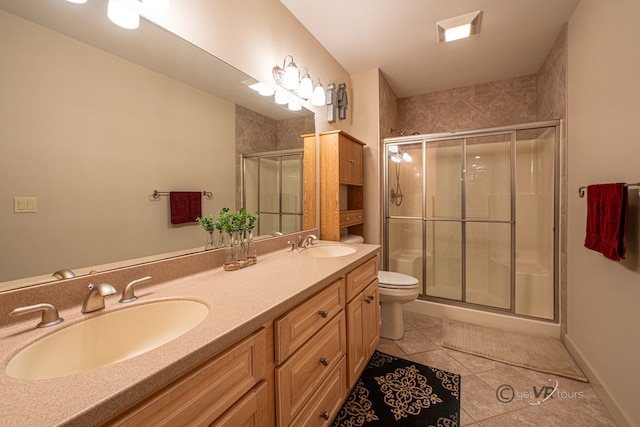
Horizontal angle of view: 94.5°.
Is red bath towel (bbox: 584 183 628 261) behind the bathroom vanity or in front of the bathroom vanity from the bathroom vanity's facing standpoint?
in front

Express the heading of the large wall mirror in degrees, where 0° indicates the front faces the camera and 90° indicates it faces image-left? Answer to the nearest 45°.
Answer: approximately 315°

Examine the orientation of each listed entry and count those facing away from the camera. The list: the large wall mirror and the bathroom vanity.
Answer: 0

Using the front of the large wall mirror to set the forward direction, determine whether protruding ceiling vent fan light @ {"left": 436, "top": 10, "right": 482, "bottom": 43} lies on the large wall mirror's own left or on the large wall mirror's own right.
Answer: on the large wall mirror's own left

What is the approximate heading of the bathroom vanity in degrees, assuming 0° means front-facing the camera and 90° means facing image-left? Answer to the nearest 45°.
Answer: approximately 315°

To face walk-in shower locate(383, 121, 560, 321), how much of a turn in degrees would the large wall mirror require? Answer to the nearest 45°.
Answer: approximately 45° to its left
